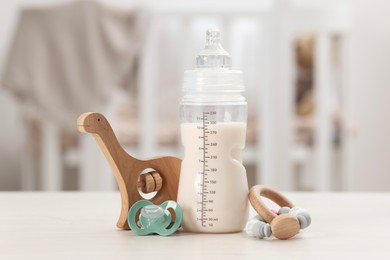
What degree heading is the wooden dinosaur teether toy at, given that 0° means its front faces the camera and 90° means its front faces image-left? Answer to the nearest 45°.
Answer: approximately 45°
